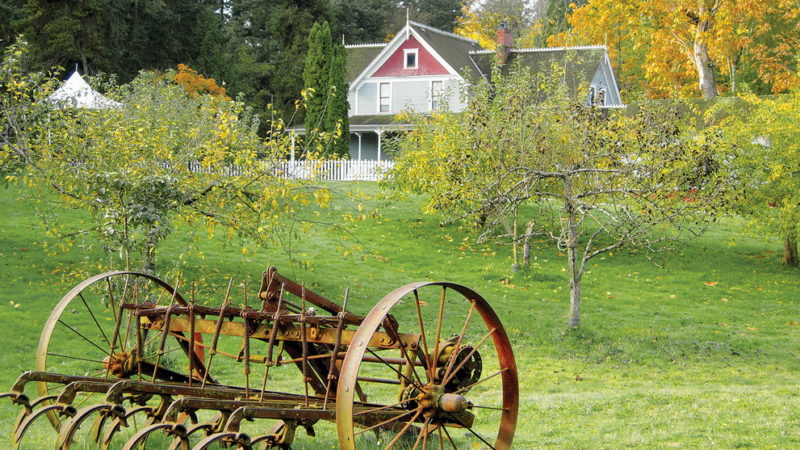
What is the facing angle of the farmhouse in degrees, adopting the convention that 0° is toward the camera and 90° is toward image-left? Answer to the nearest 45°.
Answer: approximately 45°

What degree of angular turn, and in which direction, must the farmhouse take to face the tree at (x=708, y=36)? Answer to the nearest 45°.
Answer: approximately 135° to its left

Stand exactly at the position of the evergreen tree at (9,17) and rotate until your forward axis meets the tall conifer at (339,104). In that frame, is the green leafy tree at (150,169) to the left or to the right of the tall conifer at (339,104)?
right

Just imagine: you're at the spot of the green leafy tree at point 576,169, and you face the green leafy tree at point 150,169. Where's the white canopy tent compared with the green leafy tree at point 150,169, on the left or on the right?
right
